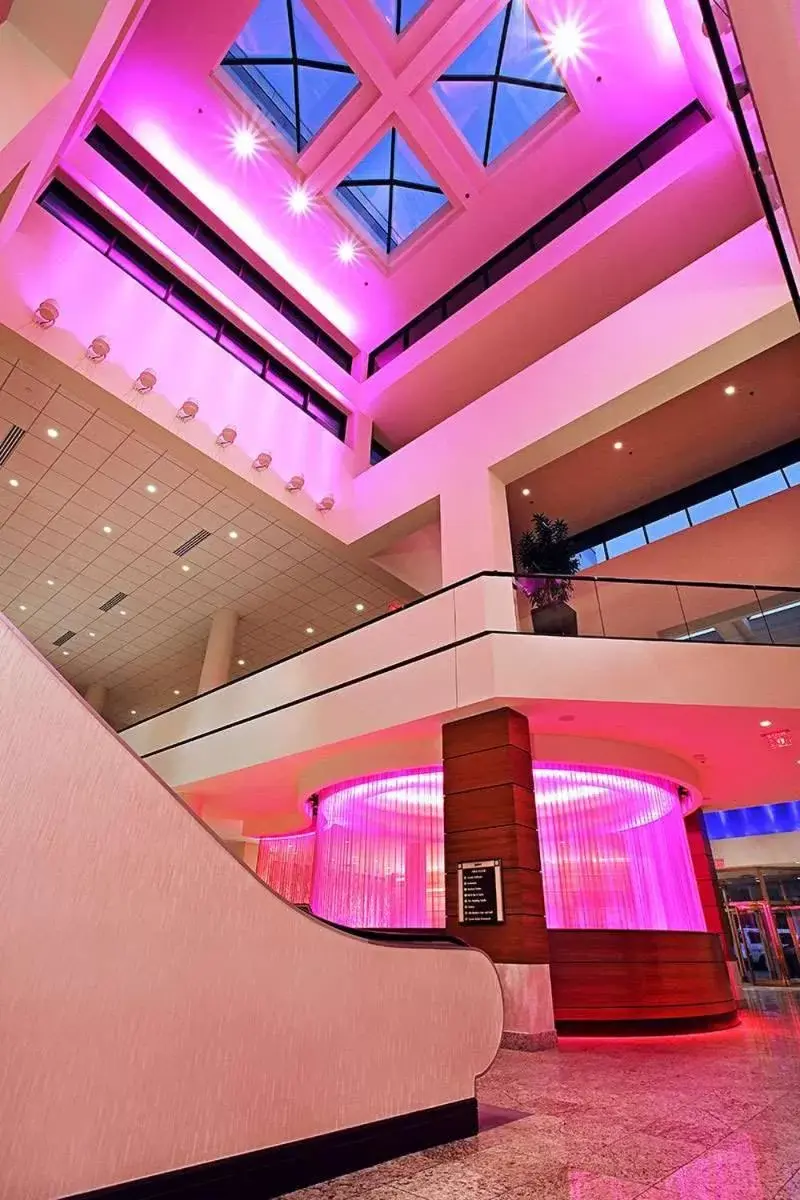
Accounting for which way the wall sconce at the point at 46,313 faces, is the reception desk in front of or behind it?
in front

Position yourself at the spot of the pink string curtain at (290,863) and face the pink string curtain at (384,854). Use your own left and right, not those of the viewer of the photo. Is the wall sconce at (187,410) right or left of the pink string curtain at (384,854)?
right

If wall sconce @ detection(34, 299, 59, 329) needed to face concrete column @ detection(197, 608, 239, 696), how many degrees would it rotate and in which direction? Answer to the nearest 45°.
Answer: approximately 90° to its left

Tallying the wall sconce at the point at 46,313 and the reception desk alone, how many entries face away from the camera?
0

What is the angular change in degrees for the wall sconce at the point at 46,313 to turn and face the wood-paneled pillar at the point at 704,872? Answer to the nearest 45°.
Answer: approximately 45° to its left

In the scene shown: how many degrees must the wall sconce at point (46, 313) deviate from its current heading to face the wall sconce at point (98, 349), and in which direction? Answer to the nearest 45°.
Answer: approximately 45° to its left

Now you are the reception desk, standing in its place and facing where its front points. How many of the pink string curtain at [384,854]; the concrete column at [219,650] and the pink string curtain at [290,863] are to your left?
0

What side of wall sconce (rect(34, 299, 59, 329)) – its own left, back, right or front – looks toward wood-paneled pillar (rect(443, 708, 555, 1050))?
front

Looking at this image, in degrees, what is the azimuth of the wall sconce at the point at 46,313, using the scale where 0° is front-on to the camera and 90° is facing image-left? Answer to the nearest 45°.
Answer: approximately 315°

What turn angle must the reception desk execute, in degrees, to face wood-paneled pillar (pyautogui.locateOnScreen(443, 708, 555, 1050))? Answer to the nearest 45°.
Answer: approximately 45° to its right

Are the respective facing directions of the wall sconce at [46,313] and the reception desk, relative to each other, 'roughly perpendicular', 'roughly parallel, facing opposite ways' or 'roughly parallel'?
roughly perpendicular

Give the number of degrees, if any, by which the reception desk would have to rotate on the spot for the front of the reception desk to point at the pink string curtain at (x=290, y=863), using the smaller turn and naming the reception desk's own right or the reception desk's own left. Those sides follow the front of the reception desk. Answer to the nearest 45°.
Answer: approximately 135° to the reception desk's own right

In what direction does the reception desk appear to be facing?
toward the camera

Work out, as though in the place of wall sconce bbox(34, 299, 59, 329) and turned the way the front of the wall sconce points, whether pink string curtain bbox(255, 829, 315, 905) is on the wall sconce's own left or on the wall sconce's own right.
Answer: on the wall sconce's own left

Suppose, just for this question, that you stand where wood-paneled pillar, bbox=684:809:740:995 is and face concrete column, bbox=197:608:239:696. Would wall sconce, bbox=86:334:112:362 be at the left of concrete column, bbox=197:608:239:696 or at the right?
left
